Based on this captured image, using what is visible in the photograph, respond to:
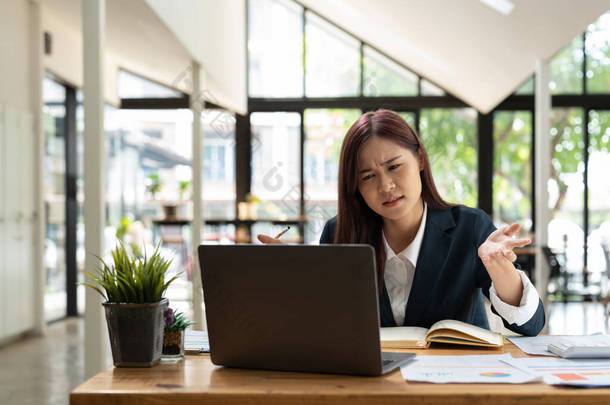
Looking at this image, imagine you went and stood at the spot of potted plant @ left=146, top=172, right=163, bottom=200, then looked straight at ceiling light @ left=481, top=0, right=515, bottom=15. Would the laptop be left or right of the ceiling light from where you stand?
right

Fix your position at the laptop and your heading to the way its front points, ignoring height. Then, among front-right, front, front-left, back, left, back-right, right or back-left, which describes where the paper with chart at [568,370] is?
front-right

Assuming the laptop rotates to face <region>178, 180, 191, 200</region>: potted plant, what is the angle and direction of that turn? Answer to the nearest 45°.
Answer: approximately 45° to its left

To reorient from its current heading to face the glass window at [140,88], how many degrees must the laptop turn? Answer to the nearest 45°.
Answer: approximately 45° to its left

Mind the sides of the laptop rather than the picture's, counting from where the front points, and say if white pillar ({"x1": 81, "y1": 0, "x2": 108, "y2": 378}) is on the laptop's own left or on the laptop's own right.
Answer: on the laptop's own left

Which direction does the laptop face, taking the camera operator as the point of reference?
facing away from the viewer and to the right of the viewer
